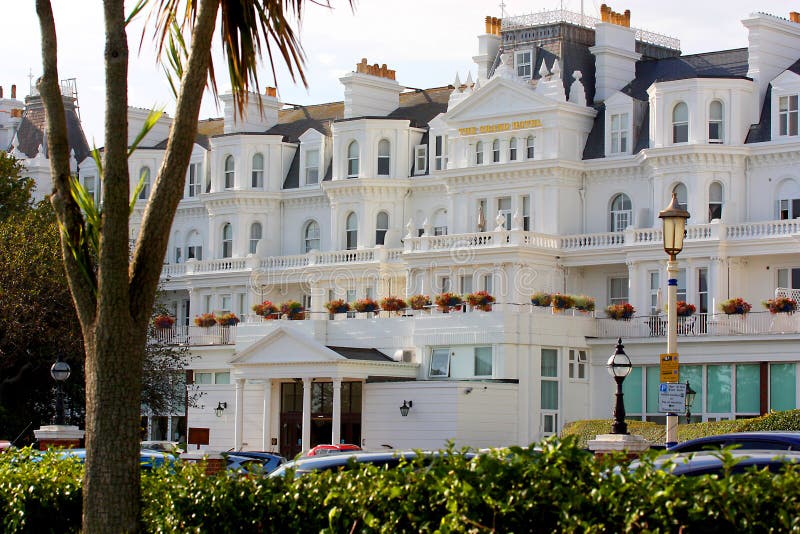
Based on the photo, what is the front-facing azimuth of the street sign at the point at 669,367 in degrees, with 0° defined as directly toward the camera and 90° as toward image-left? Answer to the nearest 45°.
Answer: approximately 0°

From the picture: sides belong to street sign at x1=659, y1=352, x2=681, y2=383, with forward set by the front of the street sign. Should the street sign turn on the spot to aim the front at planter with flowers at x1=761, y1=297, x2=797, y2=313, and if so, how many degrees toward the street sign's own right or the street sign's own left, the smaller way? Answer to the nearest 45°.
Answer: approximately 180°

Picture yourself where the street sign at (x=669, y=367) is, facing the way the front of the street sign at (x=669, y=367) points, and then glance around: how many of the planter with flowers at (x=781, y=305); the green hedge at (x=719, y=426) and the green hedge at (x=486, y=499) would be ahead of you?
1

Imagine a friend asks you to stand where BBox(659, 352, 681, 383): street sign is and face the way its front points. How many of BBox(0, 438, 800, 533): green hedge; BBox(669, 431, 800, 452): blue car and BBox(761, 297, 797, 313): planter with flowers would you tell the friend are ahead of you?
2

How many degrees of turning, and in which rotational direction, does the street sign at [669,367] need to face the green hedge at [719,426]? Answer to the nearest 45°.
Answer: approximately 180°
